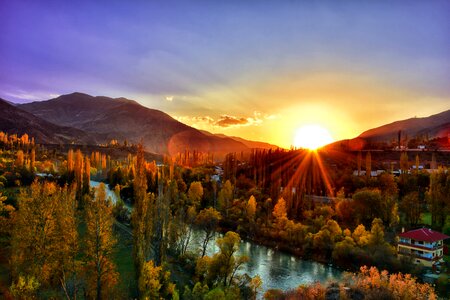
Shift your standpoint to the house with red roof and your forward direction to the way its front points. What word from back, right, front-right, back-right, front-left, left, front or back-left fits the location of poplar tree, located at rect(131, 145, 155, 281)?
front

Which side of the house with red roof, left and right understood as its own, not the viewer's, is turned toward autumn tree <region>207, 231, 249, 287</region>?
front

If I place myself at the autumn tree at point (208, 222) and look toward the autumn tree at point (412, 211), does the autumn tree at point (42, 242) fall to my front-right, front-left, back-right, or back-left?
back-right

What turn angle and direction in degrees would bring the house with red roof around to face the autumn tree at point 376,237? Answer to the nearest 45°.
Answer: approximately 45° to its right

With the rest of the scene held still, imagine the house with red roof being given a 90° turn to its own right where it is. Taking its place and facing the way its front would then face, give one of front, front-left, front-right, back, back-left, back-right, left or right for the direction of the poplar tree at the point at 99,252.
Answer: left

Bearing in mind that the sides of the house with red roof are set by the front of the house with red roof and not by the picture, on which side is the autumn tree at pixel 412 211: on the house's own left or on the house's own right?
on the house's own right

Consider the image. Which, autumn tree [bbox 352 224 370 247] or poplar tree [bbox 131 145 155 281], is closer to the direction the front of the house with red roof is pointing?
the poplar tree

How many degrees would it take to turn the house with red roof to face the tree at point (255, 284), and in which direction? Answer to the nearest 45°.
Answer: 0° — it already faces it

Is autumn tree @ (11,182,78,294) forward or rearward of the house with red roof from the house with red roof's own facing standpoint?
forward

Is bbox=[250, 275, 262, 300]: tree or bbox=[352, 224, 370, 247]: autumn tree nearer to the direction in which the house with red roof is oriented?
the tree

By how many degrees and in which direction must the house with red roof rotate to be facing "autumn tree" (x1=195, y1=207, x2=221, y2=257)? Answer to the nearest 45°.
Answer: approximately 45° to its right

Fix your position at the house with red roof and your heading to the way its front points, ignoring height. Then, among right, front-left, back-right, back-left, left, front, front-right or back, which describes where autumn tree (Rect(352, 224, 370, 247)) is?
front-right
